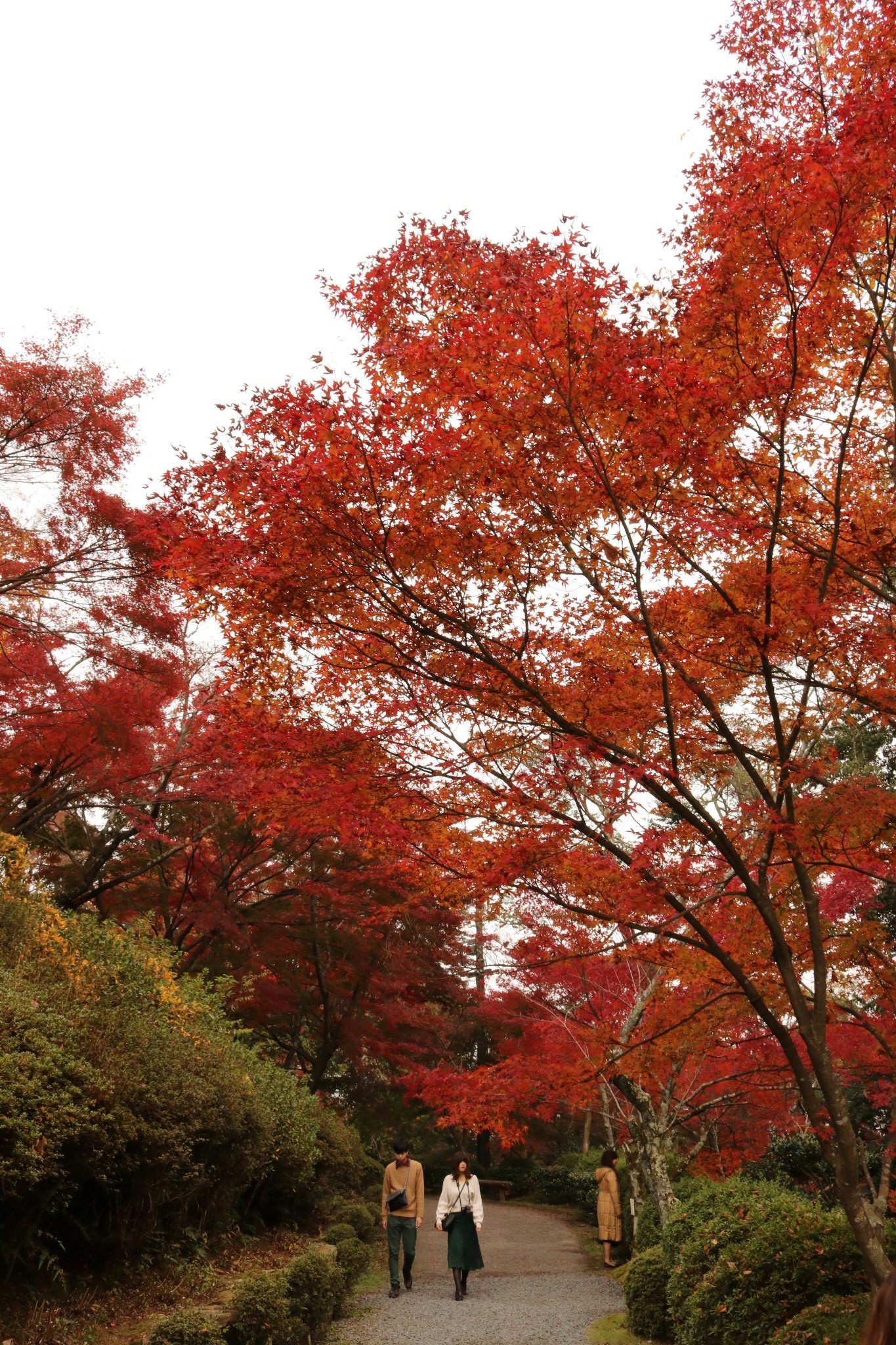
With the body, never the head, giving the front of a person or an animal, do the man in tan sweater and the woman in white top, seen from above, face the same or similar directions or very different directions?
same or similar directions

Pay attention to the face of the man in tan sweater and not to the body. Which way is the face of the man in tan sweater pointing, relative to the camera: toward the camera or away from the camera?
toward the camera

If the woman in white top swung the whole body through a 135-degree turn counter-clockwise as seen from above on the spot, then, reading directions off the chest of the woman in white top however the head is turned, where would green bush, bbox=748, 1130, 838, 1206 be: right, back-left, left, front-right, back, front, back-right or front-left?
front

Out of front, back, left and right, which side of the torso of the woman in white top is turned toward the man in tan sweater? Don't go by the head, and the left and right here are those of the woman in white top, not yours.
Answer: right

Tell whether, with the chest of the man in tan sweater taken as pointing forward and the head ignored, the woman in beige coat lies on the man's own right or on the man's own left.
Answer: on the man's own left

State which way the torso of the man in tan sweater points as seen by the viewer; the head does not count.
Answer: toward the camera

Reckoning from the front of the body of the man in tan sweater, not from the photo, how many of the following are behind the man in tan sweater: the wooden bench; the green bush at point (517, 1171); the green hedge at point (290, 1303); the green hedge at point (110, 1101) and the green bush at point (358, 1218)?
3

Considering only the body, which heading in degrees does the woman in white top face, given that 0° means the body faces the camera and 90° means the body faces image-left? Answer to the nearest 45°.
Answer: approximately 0°

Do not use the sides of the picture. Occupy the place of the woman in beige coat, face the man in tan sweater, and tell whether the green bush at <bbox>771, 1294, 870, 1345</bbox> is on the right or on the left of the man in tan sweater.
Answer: left

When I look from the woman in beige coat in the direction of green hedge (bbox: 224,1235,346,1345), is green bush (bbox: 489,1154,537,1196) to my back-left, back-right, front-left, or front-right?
back-right

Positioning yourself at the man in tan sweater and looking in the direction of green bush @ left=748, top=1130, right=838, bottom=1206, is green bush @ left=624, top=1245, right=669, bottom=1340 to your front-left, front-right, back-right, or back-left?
front-right
